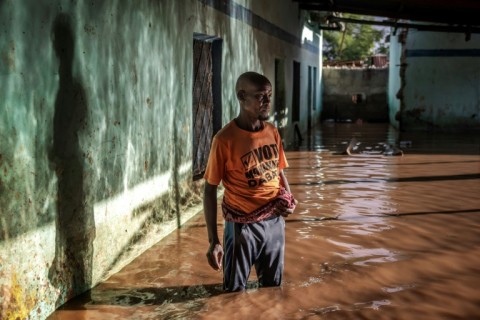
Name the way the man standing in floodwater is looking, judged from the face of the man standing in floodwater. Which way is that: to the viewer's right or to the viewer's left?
to the viewer's right

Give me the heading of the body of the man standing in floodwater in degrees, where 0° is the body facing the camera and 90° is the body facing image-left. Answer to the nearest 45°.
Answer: approximately 315°
